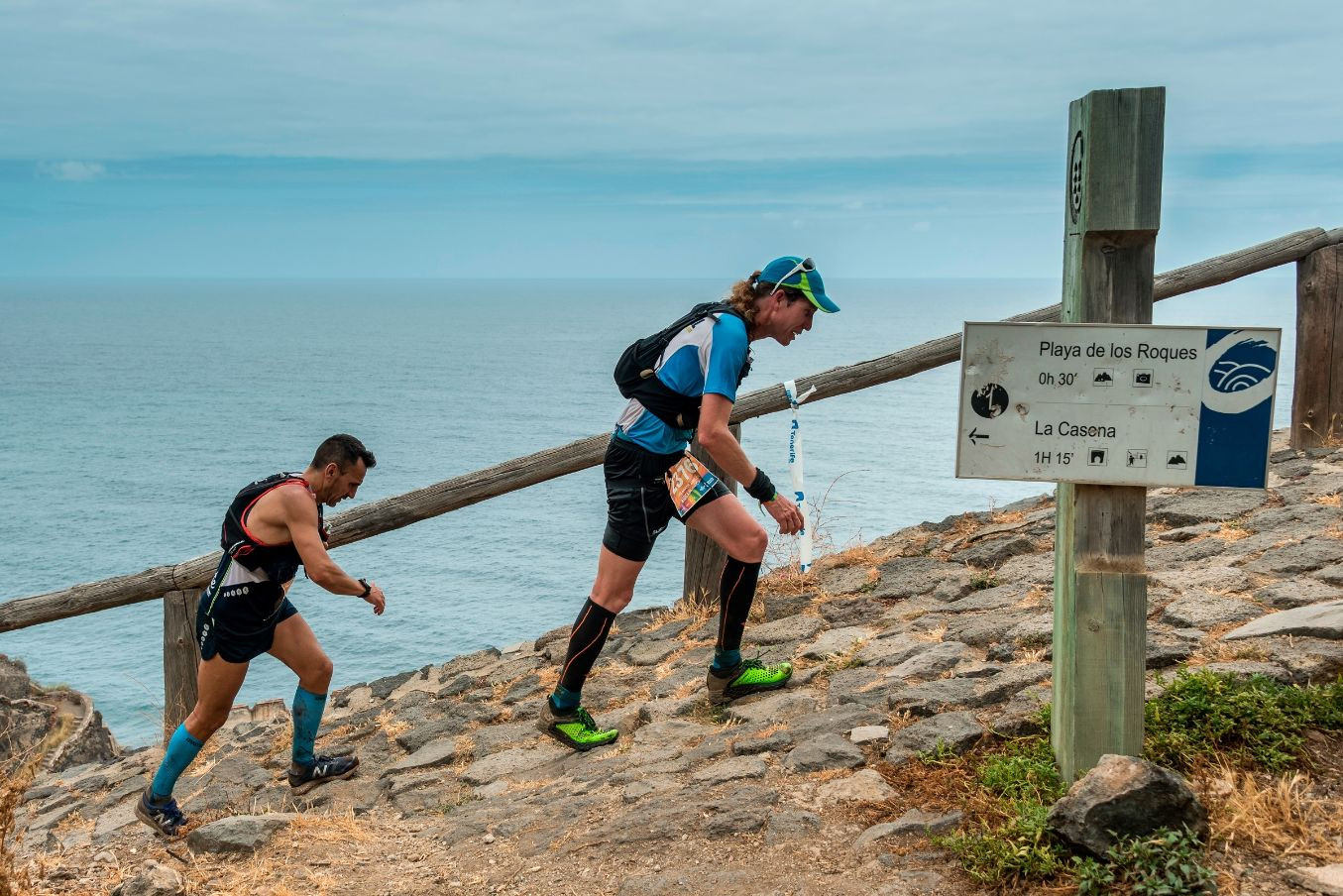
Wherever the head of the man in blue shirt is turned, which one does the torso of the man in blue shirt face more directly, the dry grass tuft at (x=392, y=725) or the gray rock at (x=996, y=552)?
the gray rock

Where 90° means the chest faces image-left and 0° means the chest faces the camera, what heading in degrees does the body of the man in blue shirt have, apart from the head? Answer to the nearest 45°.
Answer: approximately 270°

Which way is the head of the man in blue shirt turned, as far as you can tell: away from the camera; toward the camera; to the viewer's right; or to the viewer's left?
to the viewer's right

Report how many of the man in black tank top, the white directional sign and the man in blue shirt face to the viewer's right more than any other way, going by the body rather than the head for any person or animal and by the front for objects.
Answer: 2

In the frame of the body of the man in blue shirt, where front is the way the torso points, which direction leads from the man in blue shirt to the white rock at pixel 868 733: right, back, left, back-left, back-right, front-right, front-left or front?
front-right

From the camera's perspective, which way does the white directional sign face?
toward the camera

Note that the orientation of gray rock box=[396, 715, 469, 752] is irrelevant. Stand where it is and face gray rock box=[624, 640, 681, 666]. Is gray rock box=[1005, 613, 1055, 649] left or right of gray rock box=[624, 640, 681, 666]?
right

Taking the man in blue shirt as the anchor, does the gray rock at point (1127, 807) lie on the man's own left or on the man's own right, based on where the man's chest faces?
on the man's own right

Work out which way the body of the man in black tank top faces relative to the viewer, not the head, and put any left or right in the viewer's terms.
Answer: facing to the right of the viewer

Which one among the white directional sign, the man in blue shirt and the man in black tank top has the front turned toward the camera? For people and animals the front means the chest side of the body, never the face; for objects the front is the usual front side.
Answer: the white directional sign
